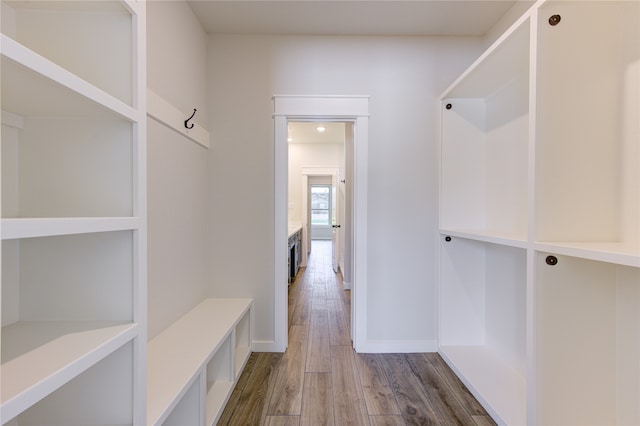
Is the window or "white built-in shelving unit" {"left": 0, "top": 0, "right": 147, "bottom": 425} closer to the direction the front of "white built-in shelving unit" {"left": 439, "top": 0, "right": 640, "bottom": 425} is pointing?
the white built-in shelving unit

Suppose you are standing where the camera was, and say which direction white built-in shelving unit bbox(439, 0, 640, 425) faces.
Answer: facing the viewer and to the left of the viewer

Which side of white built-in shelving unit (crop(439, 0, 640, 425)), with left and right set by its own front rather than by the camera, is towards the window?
right

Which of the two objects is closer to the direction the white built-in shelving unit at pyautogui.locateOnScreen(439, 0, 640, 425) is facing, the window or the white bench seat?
the white bench seat

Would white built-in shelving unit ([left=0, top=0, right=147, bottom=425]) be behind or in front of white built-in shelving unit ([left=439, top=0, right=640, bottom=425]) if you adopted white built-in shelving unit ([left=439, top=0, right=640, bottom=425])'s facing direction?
in front

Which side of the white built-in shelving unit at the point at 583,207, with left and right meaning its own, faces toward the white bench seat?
front
